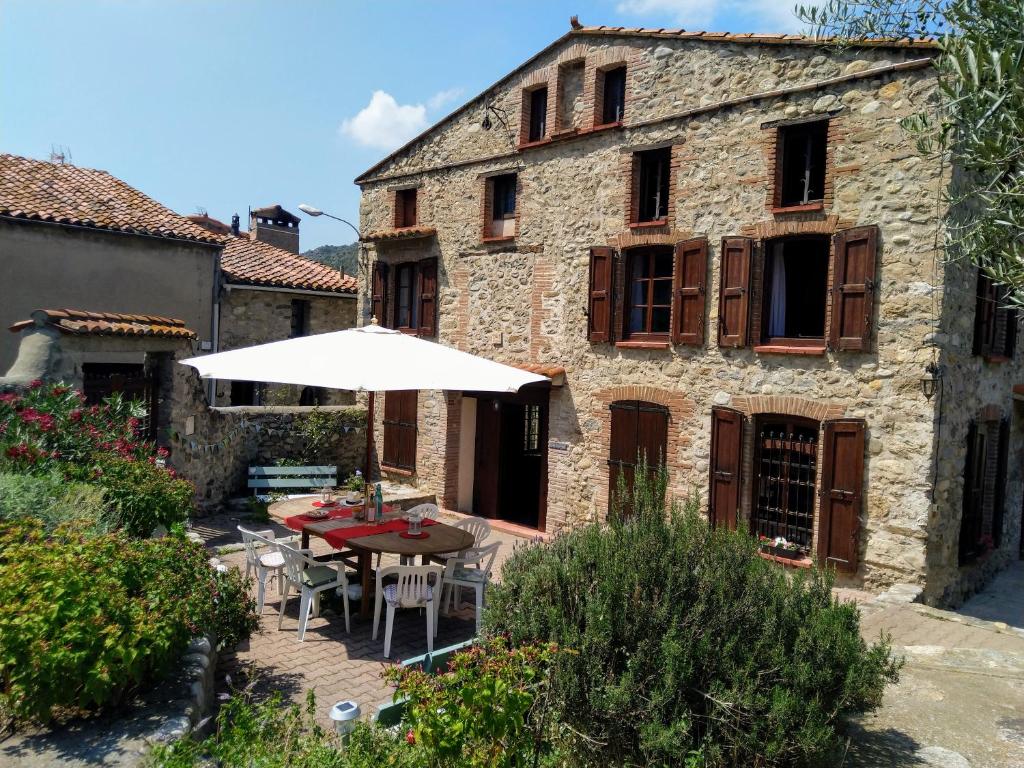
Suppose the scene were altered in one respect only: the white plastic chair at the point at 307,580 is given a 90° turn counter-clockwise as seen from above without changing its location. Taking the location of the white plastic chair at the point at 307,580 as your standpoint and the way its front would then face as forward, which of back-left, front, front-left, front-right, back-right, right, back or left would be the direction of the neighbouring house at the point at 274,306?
front-right

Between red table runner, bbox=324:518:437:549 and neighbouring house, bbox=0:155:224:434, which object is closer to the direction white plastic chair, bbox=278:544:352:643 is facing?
the red table runner

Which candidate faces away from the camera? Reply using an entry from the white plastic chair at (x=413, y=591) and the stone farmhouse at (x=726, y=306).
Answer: the white plastic chair

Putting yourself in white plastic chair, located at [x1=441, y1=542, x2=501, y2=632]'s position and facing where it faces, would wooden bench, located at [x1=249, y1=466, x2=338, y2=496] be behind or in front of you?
in front

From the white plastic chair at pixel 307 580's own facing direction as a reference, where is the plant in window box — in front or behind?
in front

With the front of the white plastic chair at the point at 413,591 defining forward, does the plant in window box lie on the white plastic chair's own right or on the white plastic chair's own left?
on the white plastic chair's own right

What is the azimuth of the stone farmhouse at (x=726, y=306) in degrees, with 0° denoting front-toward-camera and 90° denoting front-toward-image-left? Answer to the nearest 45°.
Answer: approximately 45°

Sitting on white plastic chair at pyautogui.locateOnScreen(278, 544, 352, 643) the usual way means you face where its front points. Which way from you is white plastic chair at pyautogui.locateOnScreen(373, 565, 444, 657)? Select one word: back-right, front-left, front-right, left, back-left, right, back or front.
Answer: right

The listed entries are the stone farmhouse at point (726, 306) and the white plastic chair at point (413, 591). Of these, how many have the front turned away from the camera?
1

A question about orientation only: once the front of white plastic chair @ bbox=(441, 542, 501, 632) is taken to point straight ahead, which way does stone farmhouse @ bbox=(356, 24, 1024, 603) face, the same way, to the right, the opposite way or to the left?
to the left

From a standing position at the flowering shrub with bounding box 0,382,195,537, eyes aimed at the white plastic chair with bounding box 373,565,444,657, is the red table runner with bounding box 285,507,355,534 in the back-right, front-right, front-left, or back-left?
front-left

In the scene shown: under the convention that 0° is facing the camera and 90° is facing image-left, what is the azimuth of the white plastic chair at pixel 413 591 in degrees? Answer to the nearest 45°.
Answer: approximately 180°

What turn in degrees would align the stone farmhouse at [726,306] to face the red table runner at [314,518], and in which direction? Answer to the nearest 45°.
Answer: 0° — it already faces it

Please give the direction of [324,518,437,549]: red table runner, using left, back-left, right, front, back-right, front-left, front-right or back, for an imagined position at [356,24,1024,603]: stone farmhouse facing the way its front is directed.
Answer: front

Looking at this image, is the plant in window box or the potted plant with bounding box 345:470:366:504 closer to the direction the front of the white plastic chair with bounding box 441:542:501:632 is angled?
the potted plant

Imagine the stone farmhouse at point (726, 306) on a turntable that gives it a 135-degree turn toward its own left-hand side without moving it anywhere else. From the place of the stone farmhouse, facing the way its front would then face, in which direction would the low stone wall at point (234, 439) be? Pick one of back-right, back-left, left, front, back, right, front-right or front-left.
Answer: back
